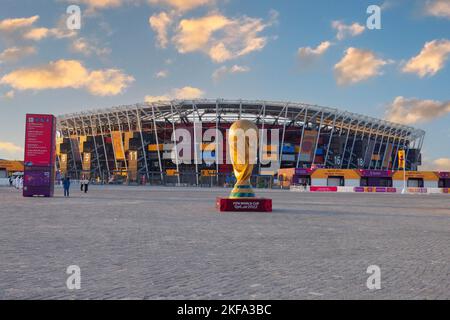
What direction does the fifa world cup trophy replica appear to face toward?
toward the camera

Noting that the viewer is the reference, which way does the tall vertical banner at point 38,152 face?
facing the viewer
